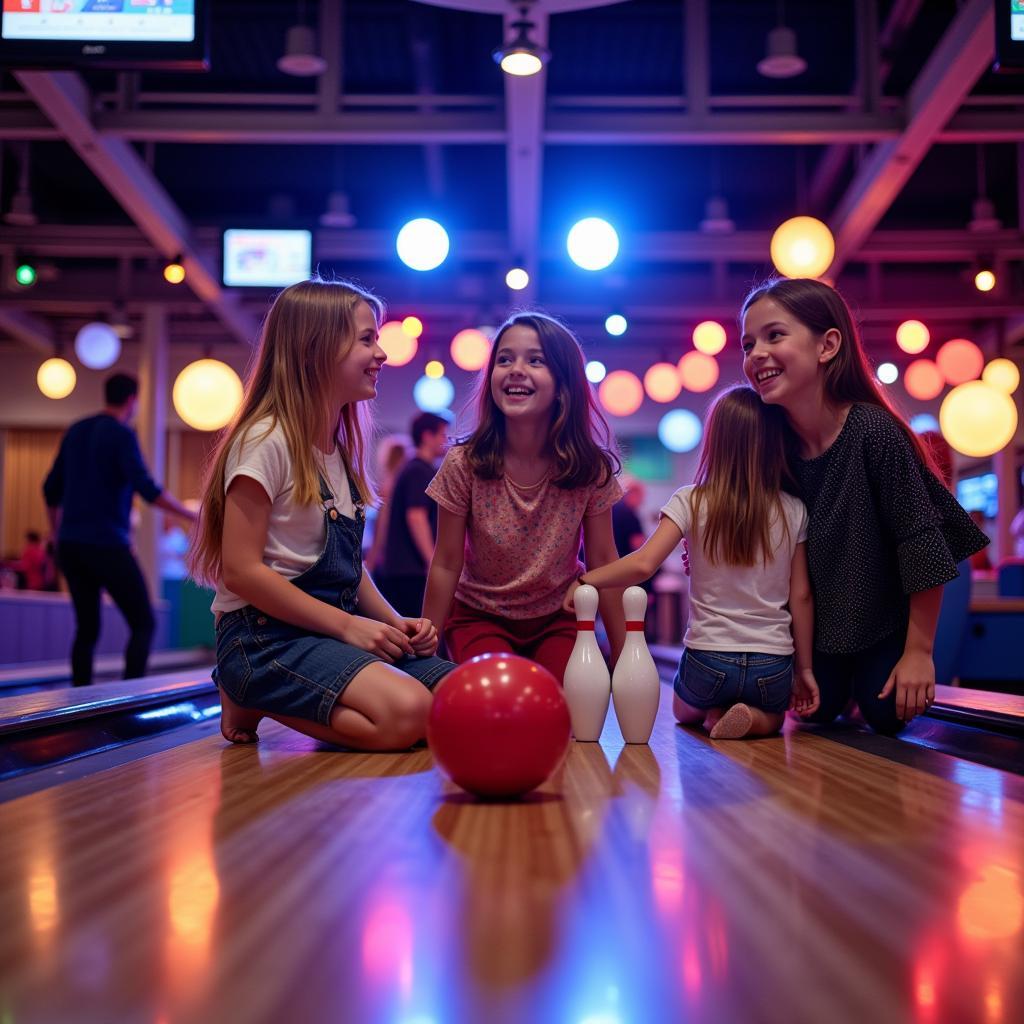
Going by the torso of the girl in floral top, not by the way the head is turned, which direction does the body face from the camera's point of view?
toward the camera

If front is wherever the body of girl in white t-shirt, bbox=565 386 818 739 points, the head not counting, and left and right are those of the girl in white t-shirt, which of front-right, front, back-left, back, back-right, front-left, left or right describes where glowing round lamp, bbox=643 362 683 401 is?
front

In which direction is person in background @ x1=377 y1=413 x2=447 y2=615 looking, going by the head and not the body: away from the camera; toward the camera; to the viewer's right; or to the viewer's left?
to the viewer's right

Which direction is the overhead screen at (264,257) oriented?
toward the camera

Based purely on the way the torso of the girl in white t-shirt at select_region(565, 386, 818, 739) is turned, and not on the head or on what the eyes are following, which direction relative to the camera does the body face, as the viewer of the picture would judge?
away from the camera

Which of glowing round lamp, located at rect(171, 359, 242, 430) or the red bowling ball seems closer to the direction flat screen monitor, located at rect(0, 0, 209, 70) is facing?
the red bowling ball

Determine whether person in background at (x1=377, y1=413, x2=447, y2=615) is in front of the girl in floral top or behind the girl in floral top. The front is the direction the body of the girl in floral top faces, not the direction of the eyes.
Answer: behind

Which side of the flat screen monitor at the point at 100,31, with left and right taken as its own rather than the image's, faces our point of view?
front

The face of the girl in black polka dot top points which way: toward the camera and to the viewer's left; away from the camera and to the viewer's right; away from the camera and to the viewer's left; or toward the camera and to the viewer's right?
toward the camera and to the viewer's left

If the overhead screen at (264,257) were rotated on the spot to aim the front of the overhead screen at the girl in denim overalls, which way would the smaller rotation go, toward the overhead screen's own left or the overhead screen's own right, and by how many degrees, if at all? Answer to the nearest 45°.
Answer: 0° — it already faces them

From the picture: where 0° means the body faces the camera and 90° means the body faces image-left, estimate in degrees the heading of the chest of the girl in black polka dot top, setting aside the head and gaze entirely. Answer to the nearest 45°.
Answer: approximately 45°

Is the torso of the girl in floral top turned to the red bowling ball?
yes

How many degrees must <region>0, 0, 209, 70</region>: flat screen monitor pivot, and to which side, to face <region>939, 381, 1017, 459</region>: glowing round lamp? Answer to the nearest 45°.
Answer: approximately 90° to its left

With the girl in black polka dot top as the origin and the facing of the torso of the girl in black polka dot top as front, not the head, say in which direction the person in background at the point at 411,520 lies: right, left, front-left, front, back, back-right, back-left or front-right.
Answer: right

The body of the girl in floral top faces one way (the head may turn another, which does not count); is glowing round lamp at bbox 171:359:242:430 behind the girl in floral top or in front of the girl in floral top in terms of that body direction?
behind
